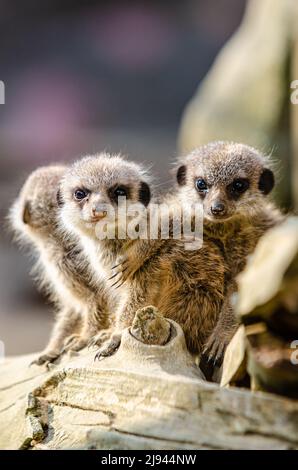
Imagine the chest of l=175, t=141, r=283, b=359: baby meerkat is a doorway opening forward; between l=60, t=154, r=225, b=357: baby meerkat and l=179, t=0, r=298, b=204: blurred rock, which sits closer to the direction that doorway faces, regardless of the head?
the baby meerkat

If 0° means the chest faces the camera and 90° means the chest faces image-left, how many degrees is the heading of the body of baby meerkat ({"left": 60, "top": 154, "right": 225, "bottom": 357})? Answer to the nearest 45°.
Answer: approximately 45°

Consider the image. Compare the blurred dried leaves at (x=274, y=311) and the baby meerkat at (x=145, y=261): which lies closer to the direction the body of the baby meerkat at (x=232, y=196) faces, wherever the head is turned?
the blurred dried leaves

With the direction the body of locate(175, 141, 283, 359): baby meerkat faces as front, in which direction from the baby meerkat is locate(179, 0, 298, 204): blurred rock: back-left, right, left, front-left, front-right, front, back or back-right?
back

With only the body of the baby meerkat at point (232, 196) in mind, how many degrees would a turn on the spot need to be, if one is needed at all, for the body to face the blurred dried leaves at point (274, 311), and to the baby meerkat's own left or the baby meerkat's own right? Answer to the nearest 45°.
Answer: approximately 90° to the baby meerkat's own left

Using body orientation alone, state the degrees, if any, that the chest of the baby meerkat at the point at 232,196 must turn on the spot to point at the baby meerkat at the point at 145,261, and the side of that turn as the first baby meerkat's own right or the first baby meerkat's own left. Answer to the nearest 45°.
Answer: approximately 45° to the first baby meerkat's own right

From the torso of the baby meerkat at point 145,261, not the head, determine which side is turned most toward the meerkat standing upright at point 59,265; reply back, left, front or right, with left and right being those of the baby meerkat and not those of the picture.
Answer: right
